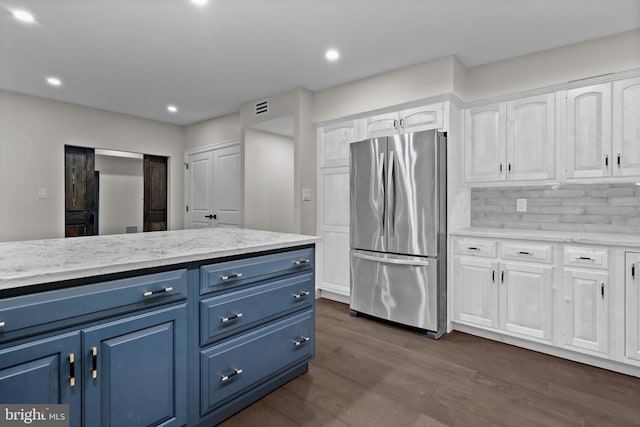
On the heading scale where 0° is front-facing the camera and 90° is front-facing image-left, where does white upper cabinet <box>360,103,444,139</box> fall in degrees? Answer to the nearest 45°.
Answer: approximately 45°

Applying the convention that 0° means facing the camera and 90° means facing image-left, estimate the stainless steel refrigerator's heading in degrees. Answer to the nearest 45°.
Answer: approximately 45°

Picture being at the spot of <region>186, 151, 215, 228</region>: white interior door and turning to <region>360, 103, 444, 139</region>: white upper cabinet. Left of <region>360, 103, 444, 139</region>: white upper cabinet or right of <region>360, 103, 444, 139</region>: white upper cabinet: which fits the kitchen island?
right

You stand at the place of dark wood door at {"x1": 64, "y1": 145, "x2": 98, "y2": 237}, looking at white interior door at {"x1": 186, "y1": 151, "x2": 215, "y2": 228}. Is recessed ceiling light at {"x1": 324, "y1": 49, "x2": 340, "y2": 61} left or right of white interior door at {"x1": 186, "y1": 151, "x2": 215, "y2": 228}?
right
